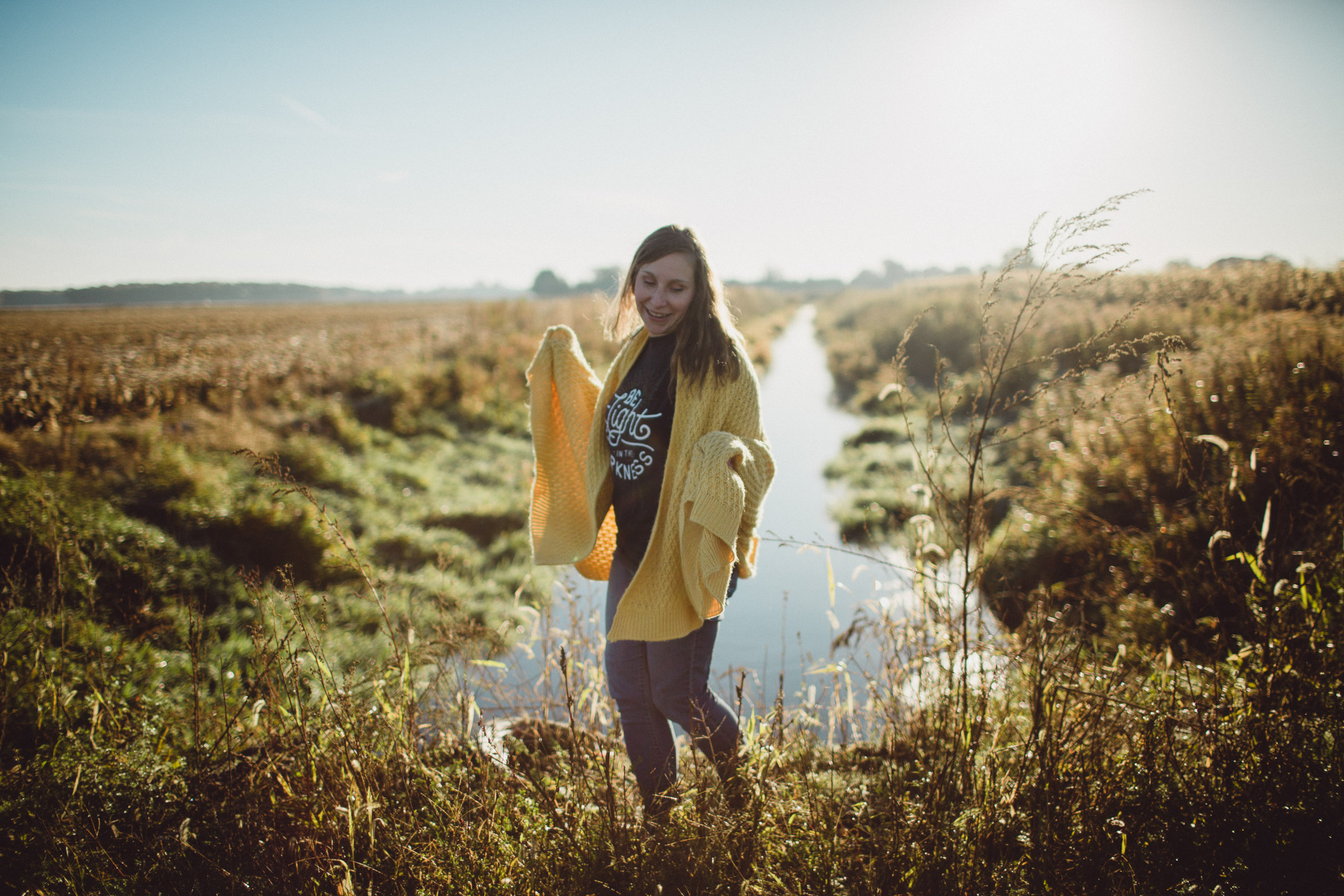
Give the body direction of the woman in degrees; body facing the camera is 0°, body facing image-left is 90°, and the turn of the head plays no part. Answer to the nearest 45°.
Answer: approximately 45°
